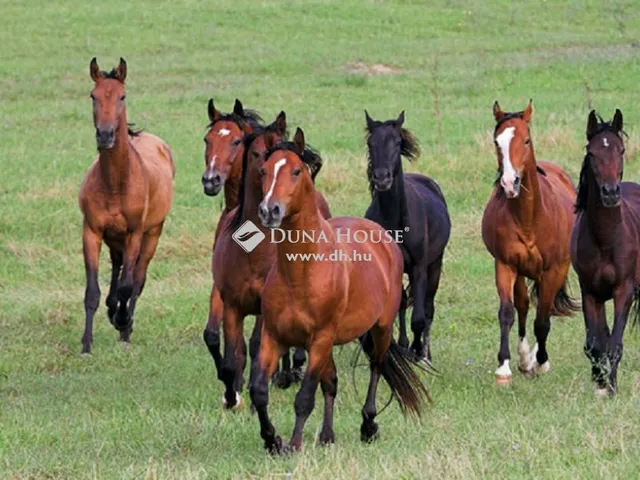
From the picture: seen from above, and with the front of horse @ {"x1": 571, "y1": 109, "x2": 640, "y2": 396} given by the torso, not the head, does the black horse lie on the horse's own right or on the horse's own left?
on the horse's own right

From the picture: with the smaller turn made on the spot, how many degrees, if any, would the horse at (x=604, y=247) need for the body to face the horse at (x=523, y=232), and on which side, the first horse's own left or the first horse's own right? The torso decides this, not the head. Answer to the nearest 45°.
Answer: approximately 135° to the first horse's own right

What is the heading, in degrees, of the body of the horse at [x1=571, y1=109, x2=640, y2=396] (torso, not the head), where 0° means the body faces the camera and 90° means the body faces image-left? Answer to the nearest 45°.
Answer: approximately 0°

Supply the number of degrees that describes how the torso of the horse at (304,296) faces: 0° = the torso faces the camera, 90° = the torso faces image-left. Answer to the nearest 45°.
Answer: approximately 45°

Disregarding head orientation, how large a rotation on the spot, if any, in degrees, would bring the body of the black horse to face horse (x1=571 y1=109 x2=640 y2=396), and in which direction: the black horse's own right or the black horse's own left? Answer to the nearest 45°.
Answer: approximately 90° to the black horse's own left

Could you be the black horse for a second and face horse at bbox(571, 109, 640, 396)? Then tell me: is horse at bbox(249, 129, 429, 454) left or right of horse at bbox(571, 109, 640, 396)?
right
